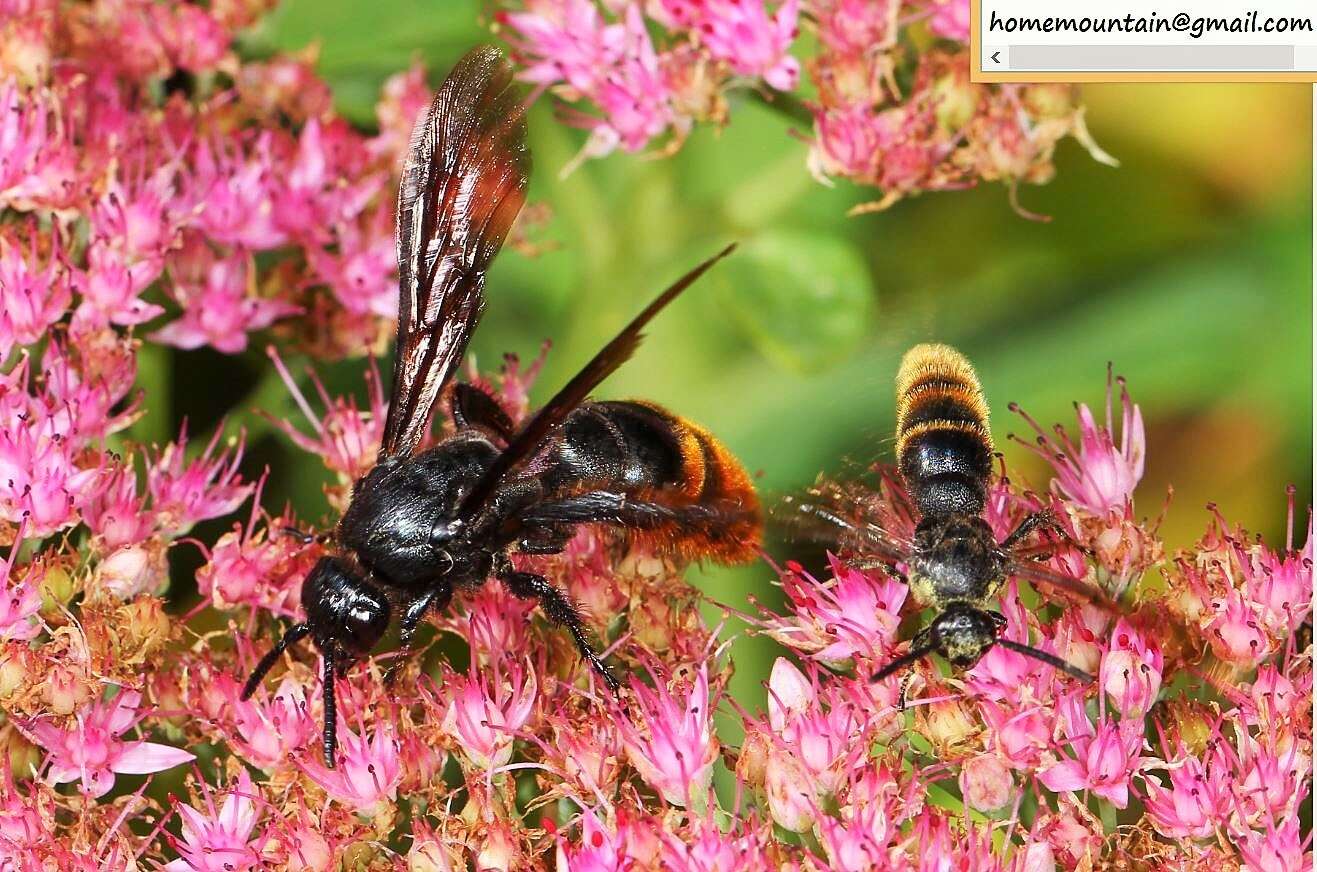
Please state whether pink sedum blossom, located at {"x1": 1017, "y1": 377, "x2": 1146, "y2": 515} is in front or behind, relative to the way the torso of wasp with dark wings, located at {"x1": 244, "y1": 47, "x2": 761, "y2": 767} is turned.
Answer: behind

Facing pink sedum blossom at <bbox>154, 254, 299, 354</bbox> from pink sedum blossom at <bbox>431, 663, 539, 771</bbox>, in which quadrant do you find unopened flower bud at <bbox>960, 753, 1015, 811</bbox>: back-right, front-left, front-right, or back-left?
back-right

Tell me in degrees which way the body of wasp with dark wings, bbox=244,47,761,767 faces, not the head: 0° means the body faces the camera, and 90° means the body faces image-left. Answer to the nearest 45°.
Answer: approximately 45°

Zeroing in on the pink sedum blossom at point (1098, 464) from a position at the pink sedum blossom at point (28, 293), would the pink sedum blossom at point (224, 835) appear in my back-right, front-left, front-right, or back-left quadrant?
front-right

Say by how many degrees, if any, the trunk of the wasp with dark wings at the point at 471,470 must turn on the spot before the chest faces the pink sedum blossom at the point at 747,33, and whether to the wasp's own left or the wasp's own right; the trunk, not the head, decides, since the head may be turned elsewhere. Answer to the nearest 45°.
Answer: approximately 135° to the wasp's own right

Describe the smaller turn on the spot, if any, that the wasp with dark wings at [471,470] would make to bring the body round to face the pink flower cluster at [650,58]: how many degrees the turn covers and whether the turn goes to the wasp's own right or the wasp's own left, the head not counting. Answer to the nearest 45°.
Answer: approximately 135° to the wasp's own right

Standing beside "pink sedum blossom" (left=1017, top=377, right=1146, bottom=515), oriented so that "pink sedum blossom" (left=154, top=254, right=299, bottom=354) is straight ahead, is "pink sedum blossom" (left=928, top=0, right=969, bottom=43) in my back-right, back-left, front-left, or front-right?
front-right

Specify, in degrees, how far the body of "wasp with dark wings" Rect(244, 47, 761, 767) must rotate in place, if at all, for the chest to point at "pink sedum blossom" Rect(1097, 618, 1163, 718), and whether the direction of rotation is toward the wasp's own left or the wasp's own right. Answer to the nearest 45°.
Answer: approximately 135° to the wasp's own left

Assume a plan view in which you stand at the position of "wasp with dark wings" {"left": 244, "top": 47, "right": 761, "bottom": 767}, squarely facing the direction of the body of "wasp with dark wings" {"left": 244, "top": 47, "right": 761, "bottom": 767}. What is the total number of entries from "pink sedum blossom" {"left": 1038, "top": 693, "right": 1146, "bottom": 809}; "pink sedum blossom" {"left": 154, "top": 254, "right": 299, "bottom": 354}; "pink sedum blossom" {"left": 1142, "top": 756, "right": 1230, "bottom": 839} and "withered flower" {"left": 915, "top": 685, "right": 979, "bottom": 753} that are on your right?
1

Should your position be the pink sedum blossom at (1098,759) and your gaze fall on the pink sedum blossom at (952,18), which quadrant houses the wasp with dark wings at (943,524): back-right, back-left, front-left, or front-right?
front-left

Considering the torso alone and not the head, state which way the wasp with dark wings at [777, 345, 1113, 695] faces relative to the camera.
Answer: toward the camera

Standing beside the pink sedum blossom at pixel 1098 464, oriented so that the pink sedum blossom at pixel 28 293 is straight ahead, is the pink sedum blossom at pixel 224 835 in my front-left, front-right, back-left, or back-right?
front-left

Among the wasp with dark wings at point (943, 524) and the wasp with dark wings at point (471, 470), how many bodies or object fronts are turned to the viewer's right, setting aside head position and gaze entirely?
0
